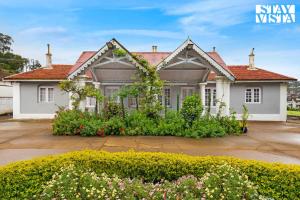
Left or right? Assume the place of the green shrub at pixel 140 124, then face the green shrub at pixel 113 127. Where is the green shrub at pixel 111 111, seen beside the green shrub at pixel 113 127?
right

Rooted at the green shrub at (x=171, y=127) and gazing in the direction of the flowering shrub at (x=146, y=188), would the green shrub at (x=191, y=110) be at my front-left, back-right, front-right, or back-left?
back-left

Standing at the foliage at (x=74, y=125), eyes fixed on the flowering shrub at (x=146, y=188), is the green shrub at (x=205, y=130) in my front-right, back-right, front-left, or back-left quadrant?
front-left

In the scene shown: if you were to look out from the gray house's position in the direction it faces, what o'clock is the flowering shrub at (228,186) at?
The flowering shrub is roughly at 12 o'clock from the gray house.

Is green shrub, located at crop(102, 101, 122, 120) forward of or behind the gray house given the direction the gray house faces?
forward

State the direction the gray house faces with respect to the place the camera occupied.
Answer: facing the viewer

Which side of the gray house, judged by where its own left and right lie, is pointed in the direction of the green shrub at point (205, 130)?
front

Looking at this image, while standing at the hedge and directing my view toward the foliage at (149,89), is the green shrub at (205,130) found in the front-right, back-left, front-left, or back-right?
front-right

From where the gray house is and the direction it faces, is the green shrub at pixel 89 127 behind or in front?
in front

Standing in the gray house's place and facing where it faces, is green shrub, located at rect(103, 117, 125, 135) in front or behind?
in front

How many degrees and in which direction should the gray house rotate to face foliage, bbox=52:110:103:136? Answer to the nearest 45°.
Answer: approximately 45° to its right

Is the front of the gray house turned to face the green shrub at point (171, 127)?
yes
